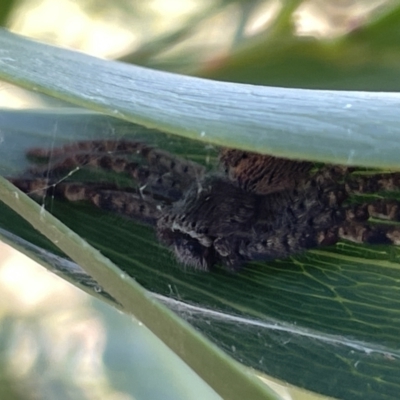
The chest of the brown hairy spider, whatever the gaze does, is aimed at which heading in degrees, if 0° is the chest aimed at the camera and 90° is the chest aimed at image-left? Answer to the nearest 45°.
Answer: approximately 90°
